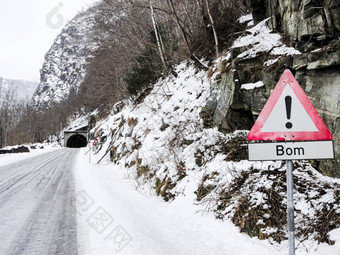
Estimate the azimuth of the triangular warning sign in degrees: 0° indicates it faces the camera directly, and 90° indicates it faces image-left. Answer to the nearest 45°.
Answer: approximately 0°

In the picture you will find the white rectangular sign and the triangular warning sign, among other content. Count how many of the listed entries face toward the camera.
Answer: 2

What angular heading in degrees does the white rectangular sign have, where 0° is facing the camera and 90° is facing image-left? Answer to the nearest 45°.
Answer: approximately 0°
